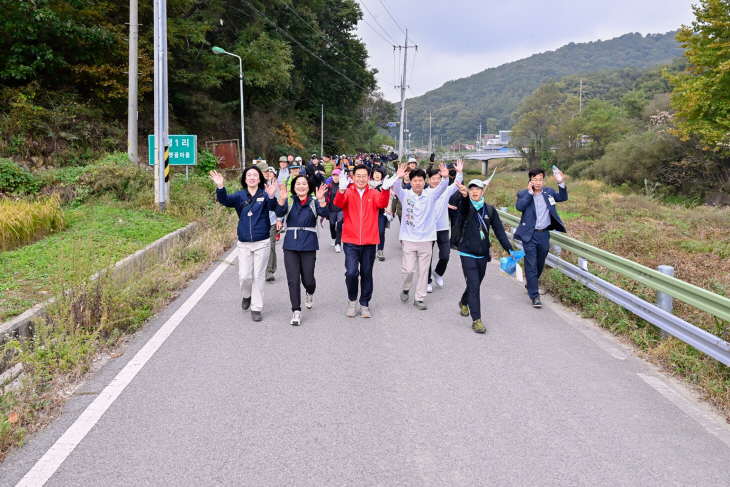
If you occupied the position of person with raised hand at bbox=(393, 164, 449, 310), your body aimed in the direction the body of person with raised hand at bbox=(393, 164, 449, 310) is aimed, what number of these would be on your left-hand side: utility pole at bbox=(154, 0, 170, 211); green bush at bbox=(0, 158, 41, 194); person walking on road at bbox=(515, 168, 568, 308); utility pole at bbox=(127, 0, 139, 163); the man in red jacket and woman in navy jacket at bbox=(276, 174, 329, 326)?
1

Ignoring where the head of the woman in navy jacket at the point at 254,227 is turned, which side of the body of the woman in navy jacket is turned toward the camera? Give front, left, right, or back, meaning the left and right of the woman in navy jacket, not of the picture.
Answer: front

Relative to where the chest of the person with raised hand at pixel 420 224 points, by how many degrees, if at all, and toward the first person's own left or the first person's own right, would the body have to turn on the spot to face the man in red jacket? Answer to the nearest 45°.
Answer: approximately 45° to the first person's own right

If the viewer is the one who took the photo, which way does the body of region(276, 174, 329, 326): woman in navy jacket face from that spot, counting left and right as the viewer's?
facing the viewer

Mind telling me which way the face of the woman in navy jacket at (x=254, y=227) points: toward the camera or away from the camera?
toward the camera

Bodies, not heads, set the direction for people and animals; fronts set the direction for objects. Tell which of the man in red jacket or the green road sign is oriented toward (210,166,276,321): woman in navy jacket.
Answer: the green road sign

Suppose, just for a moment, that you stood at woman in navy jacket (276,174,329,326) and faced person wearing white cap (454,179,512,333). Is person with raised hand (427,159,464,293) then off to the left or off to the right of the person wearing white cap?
left

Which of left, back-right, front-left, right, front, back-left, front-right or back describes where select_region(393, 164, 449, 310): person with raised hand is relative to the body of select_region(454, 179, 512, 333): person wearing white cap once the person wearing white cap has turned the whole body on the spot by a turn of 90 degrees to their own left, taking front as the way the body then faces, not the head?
back-left

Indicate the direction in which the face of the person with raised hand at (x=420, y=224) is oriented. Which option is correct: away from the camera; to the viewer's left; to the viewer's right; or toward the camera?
toward the camera

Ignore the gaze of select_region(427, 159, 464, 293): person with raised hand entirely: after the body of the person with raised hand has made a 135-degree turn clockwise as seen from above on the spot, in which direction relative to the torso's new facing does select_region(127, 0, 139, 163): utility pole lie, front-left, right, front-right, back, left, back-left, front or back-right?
front

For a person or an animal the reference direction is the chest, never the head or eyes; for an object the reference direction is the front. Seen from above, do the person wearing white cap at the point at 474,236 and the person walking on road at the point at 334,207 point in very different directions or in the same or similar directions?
same or similar directions

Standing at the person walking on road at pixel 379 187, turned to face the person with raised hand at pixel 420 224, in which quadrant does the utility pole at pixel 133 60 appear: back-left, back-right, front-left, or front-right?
back-right

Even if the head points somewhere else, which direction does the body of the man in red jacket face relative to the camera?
toward the camera

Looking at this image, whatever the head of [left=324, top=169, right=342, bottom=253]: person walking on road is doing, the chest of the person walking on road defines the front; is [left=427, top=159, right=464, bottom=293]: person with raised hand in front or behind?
in front

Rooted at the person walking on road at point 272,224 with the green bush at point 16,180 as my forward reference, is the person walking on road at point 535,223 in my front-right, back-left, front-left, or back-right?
back-right
